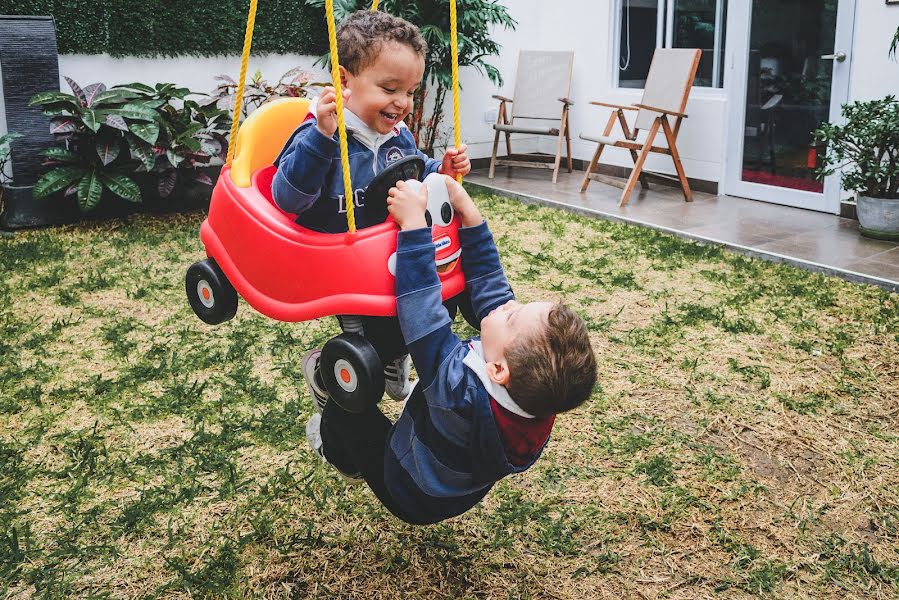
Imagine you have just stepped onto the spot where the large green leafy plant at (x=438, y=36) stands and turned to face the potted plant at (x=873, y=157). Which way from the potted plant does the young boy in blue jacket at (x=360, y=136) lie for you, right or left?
right

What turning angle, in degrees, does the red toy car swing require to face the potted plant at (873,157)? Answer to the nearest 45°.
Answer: approximately 90° to its left

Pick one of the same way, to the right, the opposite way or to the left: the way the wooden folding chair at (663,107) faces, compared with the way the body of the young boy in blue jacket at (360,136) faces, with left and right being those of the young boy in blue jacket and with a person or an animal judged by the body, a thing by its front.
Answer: to the right

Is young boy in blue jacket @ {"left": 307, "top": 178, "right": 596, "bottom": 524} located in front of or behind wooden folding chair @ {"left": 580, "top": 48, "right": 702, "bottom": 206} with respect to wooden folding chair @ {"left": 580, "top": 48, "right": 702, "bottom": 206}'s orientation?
in front

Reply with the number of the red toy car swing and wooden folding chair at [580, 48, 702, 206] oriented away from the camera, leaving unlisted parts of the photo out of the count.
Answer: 0

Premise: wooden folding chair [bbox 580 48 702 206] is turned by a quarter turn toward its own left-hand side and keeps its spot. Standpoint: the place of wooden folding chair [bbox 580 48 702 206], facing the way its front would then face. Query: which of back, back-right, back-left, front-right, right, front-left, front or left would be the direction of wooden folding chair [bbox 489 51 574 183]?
back

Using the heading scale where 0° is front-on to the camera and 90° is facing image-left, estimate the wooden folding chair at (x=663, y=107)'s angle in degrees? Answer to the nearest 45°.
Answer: approximately 45°

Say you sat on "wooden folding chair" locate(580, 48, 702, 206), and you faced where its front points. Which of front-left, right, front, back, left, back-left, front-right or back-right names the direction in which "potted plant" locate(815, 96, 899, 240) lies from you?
left

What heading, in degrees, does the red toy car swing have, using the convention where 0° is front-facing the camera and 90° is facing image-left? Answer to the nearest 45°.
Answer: approximately 315°

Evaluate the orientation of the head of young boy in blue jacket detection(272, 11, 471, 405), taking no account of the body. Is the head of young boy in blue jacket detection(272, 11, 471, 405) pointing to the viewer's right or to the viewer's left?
to the viewer's right

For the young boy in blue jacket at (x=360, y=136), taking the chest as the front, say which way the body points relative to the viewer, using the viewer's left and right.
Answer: facing the viewer and to the right of the viewer

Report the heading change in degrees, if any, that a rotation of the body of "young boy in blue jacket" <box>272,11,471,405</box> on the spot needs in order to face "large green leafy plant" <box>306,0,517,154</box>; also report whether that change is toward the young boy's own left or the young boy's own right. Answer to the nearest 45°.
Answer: approximately 135° to the young boy's own left

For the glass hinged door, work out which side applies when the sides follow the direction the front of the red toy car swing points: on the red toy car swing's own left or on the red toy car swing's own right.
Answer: on the red toy car swing's own left

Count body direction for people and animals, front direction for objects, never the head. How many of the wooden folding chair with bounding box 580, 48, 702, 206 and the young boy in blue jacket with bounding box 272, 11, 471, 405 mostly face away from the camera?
0

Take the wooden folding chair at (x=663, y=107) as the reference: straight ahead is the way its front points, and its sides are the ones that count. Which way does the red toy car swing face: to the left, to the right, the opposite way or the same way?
to the left
